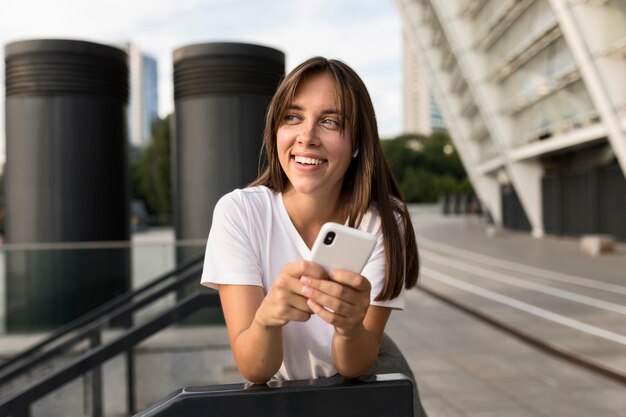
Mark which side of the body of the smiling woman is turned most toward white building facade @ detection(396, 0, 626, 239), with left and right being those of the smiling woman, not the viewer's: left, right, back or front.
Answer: back

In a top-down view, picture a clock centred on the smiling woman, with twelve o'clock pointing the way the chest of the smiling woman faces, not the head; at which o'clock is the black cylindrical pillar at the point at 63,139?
The black cylindrical pillar is roughly at 5 o'clock from the smiling woman.

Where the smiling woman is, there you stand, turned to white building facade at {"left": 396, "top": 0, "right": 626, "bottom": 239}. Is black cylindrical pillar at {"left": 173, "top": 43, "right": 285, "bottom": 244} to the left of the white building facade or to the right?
left

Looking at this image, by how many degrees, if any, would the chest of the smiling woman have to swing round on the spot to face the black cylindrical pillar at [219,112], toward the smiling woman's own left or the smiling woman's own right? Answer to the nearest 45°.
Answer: approximately 180°

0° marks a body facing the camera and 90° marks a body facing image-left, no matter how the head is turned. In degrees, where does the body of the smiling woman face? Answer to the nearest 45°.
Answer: approximately 0°
